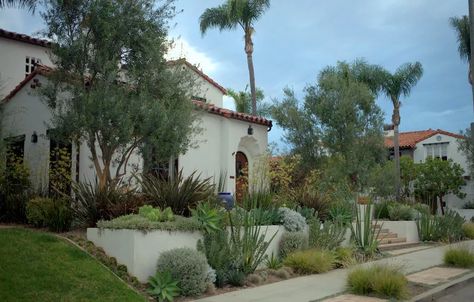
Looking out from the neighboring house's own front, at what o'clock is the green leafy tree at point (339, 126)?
The green leafy tree is roughly at 2 o'clock from the neighboring house.

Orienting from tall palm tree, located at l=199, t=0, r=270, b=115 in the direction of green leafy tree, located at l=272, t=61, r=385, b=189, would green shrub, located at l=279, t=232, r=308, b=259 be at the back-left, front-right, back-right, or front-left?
front-right

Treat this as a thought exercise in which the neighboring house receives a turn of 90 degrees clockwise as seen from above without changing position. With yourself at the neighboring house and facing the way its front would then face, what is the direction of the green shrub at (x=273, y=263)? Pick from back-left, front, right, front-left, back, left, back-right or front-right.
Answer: front-left

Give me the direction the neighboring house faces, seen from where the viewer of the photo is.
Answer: facing the viewer and to the right of the viewer

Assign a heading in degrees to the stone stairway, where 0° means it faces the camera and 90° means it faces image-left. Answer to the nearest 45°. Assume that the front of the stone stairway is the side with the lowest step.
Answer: approximately 315°

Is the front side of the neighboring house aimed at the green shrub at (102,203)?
no

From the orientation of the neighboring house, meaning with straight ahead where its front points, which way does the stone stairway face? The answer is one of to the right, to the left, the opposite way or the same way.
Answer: the same way

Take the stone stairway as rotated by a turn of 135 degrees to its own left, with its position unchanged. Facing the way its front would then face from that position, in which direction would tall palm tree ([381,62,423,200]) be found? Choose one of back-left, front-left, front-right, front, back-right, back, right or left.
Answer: front

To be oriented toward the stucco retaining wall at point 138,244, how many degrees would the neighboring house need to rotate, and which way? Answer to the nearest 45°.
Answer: approximately 45° to its right

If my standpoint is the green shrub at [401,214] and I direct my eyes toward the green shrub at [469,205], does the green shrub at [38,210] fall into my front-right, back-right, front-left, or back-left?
back-left

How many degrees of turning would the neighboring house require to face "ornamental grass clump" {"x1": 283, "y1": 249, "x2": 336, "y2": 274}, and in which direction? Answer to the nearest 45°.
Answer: approximately 45° to its right

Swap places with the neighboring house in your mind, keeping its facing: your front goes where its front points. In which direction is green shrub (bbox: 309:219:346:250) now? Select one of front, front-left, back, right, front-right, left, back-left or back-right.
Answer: front-right

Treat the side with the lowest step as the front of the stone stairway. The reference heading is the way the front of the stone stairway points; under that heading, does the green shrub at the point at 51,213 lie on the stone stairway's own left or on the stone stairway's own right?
on the stone stairway's own right

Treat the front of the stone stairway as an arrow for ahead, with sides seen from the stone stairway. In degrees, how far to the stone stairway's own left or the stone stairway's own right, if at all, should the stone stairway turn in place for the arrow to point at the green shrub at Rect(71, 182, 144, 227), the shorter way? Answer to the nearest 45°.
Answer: approximately 90° to the stone stairway's own right

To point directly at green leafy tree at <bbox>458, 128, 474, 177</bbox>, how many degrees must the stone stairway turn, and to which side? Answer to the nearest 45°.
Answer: approximately 135° to its left

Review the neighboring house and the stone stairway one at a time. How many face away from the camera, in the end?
0

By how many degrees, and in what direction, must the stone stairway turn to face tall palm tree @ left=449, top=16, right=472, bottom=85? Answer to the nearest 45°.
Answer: approximately 135° to its left

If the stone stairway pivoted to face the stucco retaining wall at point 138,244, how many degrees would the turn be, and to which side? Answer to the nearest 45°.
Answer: approximately 90° to its right

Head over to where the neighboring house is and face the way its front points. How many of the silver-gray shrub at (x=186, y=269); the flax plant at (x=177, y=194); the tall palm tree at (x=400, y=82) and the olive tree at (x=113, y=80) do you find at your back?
0
